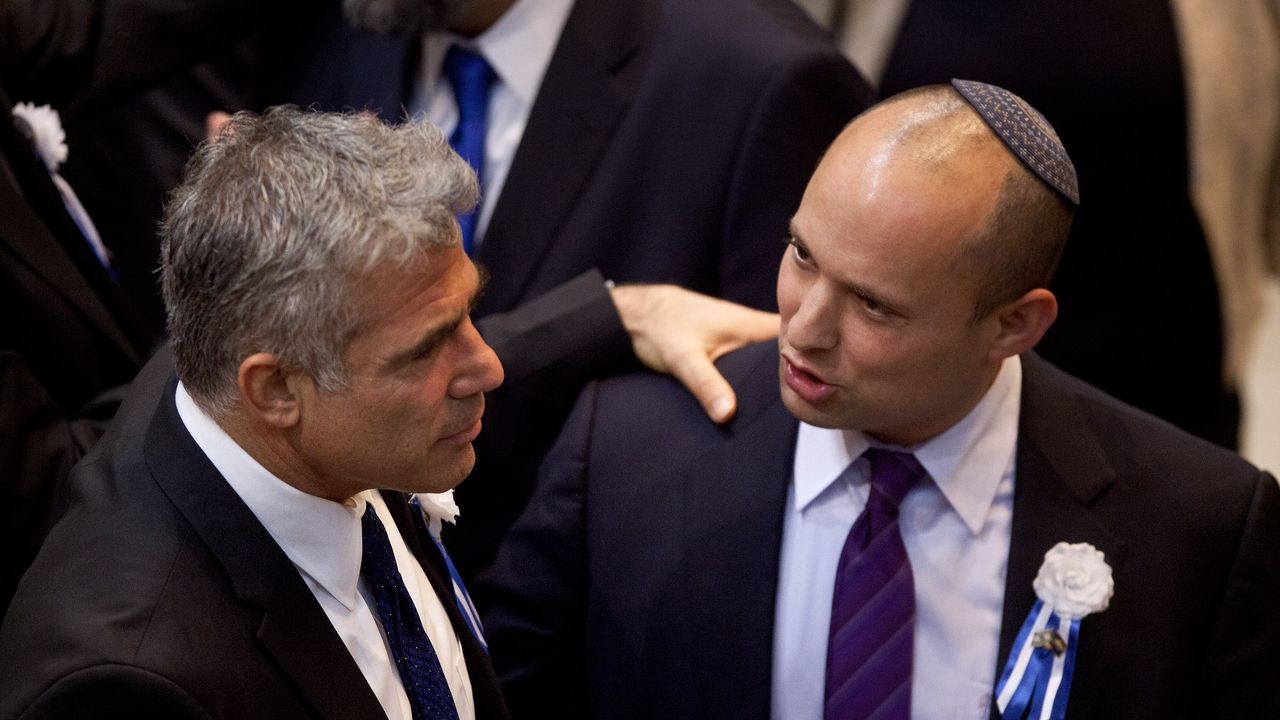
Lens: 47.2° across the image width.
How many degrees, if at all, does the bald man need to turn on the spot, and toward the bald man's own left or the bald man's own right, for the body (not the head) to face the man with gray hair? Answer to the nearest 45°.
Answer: approximately 45° to the bald man's own right

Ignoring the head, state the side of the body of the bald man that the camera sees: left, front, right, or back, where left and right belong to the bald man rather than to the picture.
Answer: front

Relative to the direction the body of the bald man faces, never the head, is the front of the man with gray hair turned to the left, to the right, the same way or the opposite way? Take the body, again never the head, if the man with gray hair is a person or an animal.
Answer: to the left

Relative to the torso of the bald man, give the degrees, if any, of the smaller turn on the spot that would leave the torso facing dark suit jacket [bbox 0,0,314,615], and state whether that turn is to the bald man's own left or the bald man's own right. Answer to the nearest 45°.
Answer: approximately 90° to the bald man's own right

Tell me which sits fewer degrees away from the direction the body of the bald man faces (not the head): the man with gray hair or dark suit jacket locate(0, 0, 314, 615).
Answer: the man with gray hair

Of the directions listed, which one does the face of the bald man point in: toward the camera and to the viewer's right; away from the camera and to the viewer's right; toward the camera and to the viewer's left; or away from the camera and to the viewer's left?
toward the camera and to the viewer's left

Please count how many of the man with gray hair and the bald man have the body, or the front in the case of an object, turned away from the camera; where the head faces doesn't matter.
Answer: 0

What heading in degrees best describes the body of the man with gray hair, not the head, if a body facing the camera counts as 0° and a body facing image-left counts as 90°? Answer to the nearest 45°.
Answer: approximately 315°

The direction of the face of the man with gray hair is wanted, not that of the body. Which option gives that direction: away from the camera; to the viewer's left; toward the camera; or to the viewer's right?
to the viewer's right
